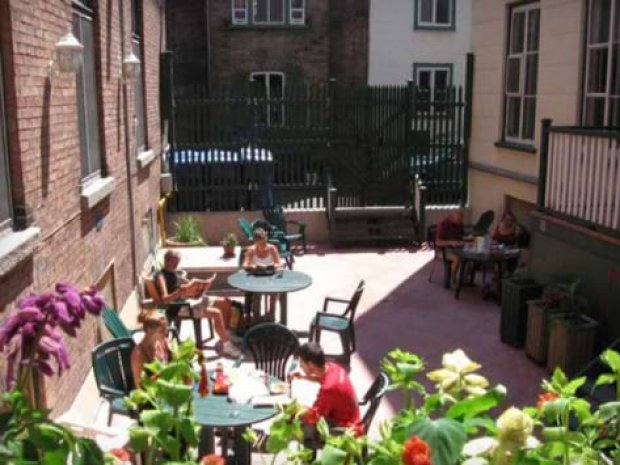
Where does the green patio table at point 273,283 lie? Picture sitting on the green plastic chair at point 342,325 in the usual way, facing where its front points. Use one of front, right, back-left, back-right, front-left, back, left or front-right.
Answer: front-right

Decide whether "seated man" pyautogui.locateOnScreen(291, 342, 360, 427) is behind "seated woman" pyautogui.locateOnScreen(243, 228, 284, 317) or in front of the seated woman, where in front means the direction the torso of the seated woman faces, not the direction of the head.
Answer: in front

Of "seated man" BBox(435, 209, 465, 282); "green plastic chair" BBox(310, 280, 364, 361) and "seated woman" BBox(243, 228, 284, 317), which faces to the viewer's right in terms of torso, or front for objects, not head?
the seated man

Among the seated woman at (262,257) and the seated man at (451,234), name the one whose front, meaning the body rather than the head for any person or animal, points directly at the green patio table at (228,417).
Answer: the seated woman

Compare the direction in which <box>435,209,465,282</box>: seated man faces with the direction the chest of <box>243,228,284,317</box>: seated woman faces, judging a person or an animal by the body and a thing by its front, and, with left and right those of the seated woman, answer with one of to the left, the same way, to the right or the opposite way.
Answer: to the left

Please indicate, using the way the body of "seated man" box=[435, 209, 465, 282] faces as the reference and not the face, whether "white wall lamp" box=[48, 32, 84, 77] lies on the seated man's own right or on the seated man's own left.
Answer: on the seated man's own right

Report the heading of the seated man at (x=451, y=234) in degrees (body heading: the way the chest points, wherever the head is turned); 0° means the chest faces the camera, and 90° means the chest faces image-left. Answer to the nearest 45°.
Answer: approximately 270°

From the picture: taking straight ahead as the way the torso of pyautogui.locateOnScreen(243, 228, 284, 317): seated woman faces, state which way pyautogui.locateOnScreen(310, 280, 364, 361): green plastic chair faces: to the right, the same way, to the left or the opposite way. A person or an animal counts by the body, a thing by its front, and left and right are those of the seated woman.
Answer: to the right

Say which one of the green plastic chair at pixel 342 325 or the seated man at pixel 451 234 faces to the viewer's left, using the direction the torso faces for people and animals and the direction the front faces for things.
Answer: the green plastic chair

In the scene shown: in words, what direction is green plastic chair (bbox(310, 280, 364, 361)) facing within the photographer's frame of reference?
facing to the left of the viewer

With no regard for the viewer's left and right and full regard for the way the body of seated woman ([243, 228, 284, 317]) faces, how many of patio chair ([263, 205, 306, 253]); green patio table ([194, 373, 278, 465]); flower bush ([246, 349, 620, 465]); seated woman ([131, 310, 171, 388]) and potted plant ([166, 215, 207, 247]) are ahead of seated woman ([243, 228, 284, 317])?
3

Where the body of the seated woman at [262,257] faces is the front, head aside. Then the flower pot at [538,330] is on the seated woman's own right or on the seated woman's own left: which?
on the seated woman's own left

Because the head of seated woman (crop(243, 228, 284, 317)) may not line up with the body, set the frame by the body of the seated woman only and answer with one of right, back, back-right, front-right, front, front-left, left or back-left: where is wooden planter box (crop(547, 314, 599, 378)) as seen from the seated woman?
front-left

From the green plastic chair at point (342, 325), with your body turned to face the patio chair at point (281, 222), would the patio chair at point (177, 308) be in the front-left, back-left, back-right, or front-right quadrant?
front-left

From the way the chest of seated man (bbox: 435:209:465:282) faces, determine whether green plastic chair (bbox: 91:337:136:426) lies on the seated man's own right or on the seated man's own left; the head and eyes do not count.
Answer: on the seated man's own right

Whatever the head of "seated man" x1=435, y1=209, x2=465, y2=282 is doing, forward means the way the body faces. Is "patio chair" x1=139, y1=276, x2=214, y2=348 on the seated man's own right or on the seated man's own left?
on the seated man's own right

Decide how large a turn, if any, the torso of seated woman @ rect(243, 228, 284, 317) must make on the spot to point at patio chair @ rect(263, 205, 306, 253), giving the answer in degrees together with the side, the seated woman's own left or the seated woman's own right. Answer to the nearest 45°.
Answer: approximately 180°

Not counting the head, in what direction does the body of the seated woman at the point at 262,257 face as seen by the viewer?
toward the camera
